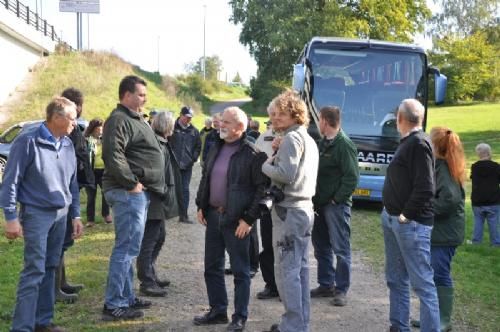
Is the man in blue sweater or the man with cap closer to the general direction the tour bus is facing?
the man in blue sweater

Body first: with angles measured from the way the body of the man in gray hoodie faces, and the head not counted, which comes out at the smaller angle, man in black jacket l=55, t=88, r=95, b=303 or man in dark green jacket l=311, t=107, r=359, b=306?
the man in black jacket

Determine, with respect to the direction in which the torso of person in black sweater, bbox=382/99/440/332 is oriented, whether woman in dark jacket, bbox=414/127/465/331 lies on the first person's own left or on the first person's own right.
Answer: on the first person's own right

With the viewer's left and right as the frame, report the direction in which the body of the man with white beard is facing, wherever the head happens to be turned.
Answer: facing the viewer and to the left of the viewer

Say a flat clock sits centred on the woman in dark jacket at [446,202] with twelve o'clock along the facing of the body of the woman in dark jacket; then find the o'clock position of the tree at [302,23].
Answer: The tree is roughly at 1 o'clock from the woman in dark jacket.

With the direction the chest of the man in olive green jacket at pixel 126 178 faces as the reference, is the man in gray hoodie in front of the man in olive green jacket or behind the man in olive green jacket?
in front

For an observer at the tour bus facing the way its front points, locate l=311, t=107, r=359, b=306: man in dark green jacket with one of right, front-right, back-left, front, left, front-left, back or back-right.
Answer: front

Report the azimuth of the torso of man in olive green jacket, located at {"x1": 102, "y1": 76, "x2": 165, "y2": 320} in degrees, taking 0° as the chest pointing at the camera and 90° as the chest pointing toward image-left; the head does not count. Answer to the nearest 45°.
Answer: approximately 270°

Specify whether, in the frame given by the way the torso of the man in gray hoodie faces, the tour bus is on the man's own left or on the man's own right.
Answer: on the man's own right

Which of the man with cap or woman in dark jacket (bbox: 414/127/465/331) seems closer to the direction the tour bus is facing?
the woman in dark jacket

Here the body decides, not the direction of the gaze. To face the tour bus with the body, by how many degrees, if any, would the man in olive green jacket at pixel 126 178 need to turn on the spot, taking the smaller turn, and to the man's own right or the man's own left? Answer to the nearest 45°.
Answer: approximately 45° to the man's own left

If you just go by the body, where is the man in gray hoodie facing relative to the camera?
to the viewer's left

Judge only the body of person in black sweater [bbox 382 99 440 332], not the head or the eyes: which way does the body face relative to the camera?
to the viewer's left

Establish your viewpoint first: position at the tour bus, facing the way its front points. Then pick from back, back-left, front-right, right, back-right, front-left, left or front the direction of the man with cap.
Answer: front-right

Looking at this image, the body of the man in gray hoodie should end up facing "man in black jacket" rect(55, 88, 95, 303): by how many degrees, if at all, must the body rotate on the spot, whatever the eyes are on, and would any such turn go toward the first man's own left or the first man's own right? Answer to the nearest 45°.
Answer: approximately 45° to the first man's own right

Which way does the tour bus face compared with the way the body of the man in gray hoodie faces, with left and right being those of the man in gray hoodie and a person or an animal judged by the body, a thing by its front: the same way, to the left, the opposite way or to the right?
to the left

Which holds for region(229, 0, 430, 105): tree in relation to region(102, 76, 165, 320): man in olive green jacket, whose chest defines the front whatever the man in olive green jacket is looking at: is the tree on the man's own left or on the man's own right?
on the man's own left

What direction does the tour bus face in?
toward the camera

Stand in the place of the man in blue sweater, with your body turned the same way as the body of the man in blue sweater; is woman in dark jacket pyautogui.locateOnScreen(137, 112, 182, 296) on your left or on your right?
on your left
